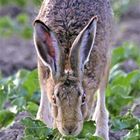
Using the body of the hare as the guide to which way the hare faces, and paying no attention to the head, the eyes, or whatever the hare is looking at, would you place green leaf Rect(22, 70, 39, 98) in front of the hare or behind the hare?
behind

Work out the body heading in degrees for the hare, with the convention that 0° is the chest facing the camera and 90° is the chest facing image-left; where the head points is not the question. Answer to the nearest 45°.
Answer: approximately 0°
